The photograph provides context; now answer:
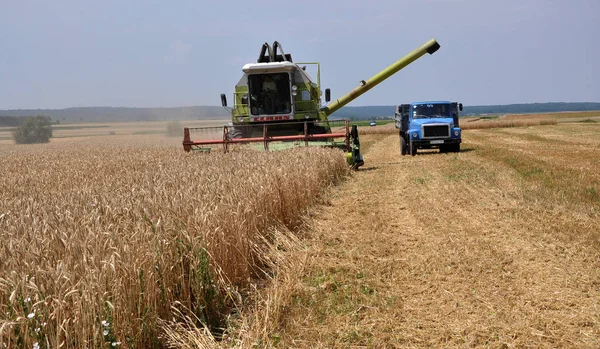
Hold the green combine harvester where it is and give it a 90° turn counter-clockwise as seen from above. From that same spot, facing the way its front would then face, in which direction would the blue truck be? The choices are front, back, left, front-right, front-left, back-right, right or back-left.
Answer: front-left

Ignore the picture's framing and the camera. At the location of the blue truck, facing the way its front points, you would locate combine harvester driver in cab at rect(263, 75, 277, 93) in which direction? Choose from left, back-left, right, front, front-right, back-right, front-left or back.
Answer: front-right
